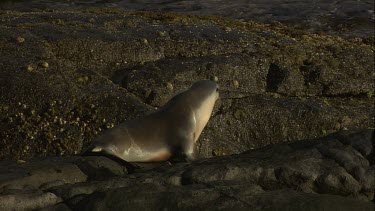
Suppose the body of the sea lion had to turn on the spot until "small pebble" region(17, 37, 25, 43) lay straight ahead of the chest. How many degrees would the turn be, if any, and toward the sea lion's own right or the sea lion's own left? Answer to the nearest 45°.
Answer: approximately 135° to the sea lion's own left

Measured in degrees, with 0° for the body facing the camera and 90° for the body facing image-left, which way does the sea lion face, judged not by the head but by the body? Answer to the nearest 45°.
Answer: approximately 270°

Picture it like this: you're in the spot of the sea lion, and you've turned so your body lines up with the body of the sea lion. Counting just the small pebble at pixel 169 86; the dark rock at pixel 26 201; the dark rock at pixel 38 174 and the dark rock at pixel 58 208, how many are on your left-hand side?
1

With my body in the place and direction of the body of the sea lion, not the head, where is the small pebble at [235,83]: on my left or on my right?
on my left

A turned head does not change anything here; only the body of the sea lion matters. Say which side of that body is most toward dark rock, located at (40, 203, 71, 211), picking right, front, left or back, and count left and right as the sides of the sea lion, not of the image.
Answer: right

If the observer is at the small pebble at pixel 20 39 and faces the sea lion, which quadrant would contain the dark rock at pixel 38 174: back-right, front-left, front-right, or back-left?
front-right

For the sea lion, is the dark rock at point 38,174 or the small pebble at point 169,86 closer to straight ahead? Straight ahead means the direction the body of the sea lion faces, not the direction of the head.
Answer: the small pebble

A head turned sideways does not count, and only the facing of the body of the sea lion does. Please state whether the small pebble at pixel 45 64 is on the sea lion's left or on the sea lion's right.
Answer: on the sea lion's left

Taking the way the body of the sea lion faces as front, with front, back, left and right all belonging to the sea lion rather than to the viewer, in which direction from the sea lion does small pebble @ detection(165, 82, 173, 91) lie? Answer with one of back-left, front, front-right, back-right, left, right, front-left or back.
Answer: left

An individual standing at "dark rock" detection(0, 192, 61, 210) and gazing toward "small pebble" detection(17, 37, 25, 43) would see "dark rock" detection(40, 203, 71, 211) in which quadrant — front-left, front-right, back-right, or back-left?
back-right

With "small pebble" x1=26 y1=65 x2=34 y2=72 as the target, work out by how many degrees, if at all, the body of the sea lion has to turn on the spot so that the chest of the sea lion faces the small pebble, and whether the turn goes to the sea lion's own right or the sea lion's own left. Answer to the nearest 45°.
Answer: approximately 135° to the sea lion's own left

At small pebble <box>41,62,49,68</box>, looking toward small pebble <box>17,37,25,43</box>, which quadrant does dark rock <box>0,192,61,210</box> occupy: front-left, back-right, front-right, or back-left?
back-left
